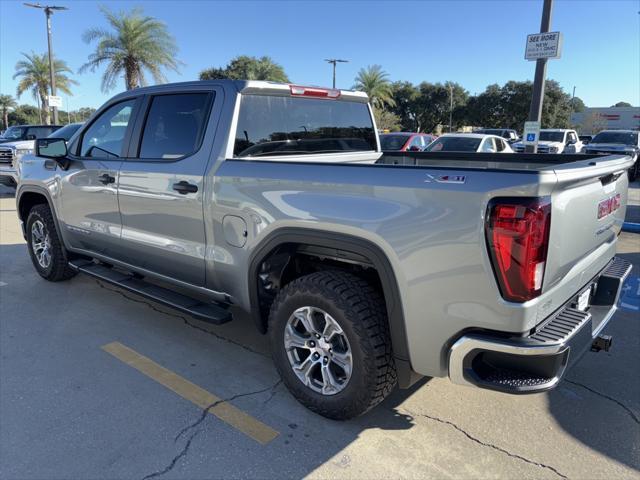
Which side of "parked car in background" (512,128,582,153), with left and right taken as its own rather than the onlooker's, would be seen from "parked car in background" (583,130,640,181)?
left

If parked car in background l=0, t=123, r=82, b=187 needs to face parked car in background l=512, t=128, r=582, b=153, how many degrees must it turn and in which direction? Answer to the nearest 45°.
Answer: approximately 135° to its left

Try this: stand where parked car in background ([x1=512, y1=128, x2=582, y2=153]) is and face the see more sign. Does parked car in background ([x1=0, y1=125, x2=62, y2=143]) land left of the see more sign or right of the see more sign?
right

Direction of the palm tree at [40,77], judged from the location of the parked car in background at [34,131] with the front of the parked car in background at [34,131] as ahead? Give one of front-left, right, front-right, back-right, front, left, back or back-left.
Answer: back-right

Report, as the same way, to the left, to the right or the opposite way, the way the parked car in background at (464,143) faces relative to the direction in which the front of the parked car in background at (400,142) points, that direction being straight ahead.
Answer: the same way

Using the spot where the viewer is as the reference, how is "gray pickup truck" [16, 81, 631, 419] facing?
facing away from the viewer and to the left of the viewer

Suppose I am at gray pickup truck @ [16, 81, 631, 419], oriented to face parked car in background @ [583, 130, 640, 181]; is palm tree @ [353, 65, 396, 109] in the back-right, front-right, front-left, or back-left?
front-left

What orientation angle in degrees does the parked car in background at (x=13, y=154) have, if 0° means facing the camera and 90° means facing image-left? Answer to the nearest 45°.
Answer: approximately 45°

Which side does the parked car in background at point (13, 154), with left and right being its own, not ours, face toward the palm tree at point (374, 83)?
back

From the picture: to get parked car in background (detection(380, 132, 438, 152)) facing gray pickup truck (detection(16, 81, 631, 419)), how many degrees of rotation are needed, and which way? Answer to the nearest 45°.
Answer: approximately 45° to its left

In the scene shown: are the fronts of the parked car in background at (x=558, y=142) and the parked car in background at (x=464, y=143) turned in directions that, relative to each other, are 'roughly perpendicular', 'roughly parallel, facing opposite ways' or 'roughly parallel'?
roughly parallel

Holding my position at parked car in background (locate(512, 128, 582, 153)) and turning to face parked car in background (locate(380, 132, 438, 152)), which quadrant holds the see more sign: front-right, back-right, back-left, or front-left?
front-left

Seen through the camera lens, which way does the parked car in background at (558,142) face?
facing the viewer and to the left of the viewer

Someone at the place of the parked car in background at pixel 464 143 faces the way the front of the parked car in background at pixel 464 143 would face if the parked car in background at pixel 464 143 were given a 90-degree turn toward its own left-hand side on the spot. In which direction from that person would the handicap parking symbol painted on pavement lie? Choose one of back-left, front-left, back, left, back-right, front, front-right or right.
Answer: front-right
